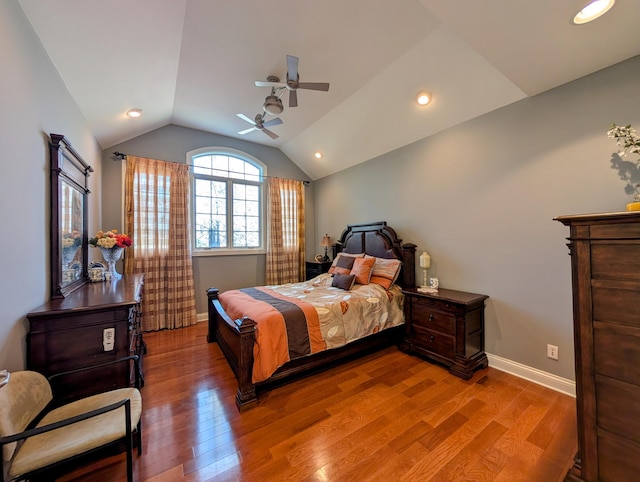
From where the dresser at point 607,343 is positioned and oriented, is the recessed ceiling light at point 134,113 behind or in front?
in front

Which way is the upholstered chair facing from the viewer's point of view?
to the viewer's right

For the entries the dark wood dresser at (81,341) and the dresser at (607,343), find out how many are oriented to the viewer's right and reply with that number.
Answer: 1

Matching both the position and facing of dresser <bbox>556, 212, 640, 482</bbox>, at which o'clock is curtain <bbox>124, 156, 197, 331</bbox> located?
The curtain is roughly at 1 o'clock from the dresser.

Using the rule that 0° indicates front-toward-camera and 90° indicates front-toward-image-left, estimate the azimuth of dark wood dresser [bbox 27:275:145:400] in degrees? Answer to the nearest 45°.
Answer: approximately 270°

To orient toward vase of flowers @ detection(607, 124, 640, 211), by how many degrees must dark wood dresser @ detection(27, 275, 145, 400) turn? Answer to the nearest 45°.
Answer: approximately 45° to its right

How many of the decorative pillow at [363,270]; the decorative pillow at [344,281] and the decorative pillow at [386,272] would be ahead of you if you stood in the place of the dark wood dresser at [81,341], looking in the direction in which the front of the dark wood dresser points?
3

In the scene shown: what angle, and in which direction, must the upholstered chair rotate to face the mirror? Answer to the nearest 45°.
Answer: approximately 90° to its left

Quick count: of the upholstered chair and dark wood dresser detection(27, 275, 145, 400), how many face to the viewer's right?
2

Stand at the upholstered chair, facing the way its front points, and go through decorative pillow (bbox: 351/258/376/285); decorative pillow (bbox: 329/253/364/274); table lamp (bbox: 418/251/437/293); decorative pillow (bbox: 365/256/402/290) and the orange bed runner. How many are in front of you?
5

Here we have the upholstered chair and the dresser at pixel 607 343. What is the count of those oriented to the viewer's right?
1

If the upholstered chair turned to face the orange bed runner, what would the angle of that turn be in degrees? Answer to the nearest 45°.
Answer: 0° — it already faces it

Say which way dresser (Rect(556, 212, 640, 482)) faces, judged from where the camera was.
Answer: facing the viewer and to the left of the viewer

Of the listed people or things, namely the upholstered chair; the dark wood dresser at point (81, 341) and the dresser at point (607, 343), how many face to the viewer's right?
2

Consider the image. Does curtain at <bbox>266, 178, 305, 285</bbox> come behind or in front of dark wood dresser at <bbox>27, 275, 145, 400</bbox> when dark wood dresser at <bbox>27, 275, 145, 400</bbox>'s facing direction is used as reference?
in front

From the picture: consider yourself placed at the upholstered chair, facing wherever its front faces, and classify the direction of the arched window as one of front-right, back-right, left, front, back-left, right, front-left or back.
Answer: front-left
